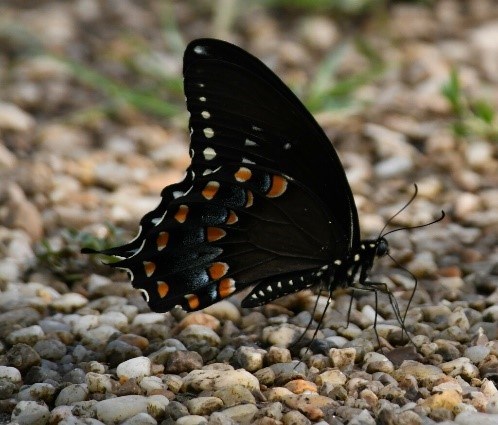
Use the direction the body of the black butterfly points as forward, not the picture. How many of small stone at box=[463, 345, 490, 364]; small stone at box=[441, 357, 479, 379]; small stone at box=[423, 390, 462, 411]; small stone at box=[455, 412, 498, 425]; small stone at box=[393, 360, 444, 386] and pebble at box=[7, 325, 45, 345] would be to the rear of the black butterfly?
1

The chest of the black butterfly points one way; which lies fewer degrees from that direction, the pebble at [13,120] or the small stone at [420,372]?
the small stone

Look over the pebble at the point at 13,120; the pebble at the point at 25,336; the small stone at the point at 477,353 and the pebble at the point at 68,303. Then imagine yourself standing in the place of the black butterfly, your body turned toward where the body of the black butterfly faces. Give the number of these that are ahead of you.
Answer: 1

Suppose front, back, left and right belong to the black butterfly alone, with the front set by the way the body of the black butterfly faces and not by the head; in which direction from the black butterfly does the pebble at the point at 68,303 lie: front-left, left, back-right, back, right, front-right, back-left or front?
back-left

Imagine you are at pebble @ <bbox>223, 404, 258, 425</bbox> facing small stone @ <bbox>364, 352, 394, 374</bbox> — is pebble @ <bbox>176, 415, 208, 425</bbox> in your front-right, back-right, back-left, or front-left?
back-left

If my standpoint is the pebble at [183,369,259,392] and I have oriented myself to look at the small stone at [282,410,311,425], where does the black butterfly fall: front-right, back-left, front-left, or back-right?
back-left

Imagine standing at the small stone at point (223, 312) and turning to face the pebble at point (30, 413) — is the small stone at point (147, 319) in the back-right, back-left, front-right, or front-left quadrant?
front-right

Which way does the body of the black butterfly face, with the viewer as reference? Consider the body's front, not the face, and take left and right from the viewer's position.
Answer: facing to the right of the viewer
